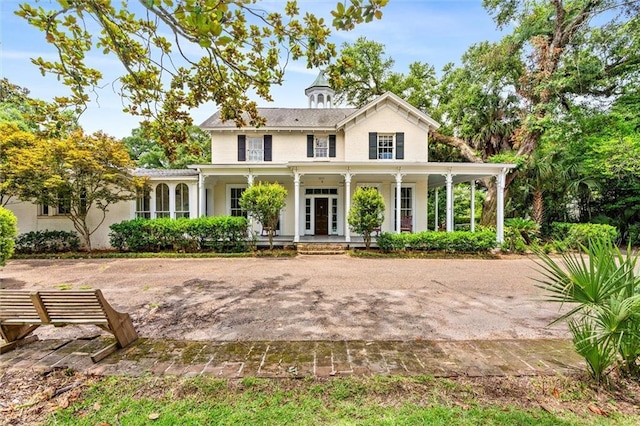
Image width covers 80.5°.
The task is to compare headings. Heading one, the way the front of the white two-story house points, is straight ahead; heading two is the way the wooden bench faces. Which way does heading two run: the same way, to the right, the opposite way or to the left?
the opposite way

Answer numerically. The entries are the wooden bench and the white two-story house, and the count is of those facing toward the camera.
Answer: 1

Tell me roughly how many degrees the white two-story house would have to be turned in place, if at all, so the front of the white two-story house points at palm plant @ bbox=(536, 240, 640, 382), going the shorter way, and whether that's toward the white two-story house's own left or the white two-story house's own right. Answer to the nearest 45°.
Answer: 0° — it already faces it

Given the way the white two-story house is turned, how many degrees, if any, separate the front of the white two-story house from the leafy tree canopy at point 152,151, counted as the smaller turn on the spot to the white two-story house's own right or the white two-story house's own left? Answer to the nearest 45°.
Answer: approximately 135° to the white two-story house's own right

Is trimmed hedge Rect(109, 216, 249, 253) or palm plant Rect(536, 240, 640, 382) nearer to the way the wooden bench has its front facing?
the trimmed hedge

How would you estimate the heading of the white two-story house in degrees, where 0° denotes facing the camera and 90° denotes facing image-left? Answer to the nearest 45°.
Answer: approximately 0°

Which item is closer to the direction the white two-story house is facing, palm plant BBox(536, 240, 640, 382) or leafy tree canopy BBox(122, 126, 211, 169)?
the palm plant

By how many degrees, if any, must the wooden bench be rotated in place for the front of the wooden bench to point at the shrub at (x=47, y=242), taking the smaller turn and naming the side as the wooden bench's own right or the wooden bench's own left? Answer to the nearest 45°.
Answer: approximately 45° to the wooden bench's own left

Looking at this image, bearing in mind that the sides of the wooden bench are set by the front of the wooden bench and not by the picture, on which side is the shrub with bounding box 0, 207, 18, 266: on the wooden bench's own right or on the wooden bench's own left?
on the wooden bench's own left

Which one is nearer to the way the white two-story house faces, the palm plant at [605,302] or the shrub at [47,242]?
the palm plant

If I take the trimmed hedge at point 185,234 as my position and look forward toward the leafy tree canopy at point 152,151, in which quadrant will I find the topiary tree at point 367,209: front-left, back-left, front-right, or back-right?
back-right

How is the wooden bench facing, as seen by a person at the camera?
facing away from the viewer and to the right of the viewer
